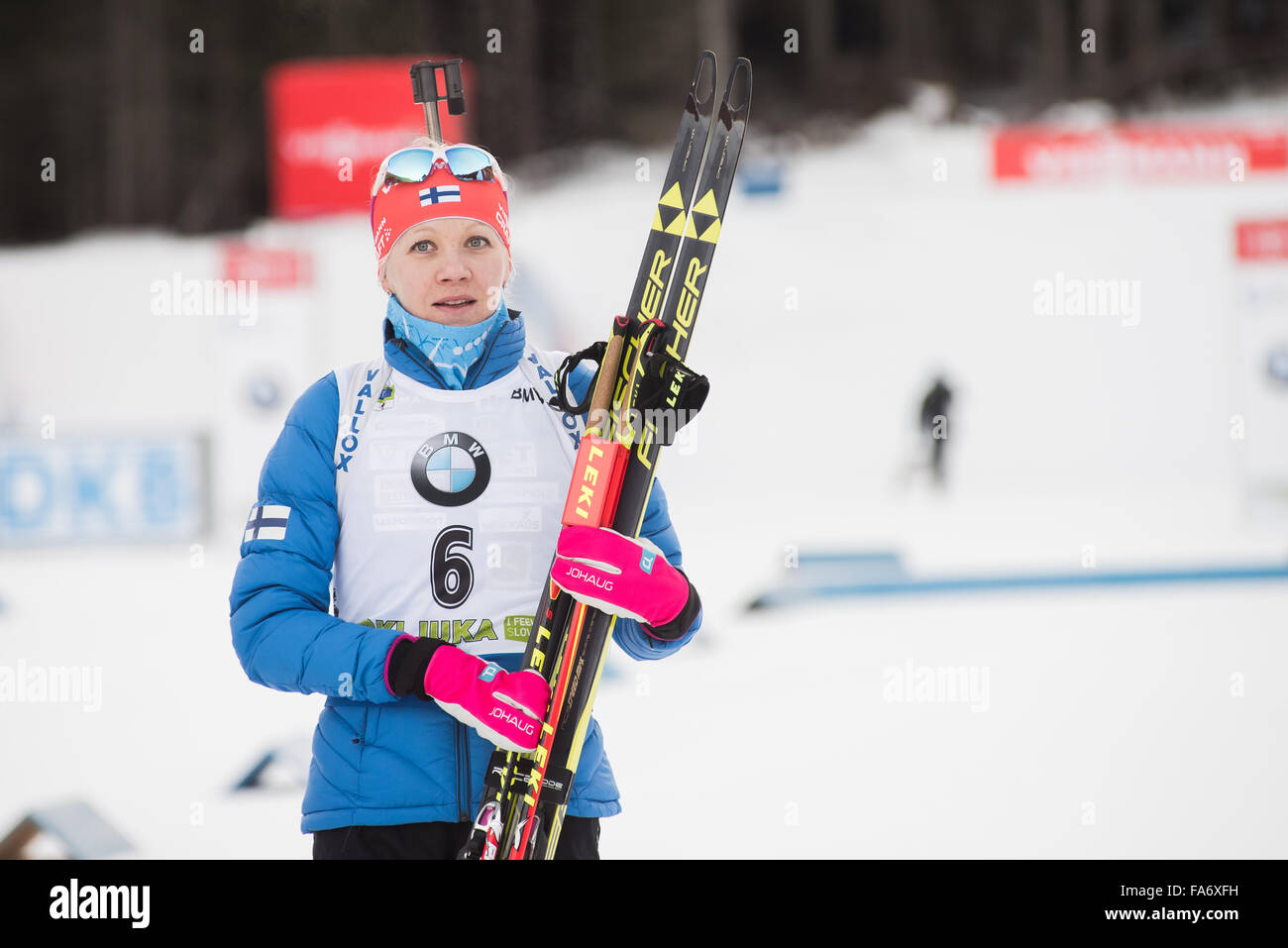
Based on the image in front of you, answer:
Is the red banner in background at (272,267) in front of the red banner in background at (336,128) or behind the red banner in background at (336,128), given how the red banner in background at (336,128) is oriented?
in front

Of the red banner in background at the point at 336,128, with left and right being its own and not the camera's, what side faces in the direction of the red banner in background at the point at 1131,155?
left

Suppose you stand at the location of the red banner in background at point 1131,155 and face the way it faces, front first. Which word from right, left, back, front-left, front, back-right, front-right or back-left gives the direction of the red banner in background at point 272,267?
front-right

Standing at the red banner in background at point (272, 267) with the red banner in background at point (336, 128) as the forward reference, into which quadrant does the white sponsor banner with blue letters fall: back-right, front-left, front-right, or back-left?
back-left

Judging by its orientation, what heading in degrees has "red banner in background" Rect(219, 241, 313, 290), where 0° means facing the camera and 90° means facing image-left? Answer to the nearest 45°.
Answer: approximately 0°

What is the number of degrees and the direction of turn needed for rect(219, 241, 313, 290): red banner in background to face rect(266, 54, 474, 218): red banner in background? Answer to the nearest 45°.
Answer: approximately 180°
